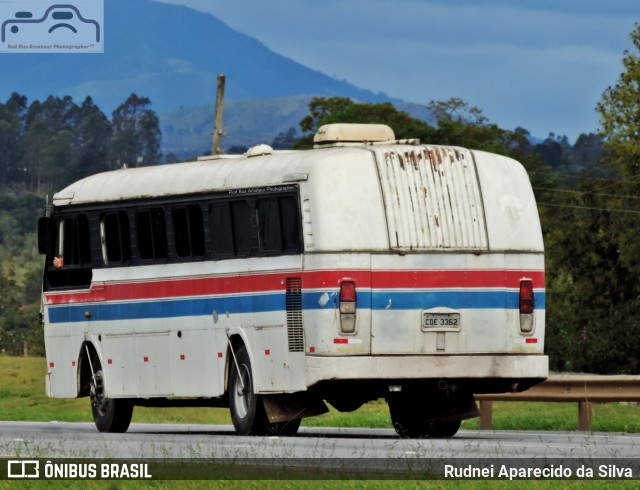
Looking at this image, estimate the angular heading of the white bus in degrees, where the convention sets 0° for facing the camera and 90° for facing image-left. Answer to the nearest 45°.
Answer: approximately 135°

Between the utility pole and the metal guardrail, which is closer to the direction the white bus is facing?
the utility pole

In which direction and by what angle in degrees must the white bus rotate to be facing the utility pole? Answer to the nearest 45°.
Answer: approximately 45° to its right

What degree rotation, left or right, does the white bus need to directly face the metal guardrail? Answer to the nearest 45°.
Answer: approximately 90° to its right
